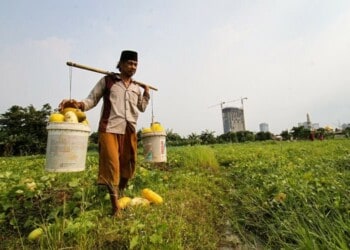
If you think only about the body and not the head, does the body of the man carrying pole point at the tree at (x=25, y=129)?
no

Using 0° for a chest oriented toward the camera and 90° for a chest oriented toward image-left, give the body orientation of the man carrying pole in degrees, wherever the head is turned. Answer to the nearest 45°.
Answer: approximately 315°
